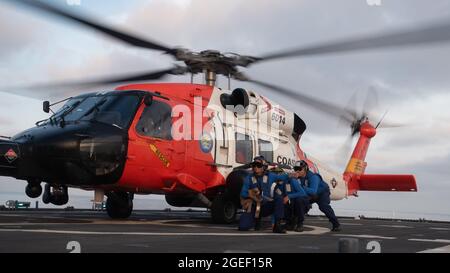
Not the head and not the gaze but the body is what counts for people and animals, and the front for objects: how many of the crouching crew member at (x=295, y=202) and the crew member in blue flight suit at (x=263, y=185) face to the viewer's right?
0

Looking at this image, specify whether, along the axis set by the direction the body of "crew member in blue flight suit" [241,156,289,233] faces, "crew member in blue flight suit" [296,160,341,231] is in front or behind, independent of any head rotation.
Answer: behind

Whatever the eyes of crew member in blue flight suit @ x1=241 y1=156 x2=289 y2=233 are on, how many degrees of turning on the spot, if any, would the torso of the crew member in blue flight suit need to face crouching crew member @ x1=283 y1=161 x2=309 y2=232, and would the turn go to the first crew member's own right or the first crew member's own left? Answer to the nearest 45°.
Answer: approximately 135° to the first crew member's own left

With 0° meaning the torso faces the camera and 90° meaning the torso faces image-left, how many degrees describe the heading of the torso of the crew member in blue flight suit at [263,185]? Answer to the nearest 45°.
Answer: approximately 45°

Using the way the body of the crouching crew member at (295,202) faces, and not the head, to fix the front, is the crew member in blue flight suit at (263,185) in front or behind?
in front
